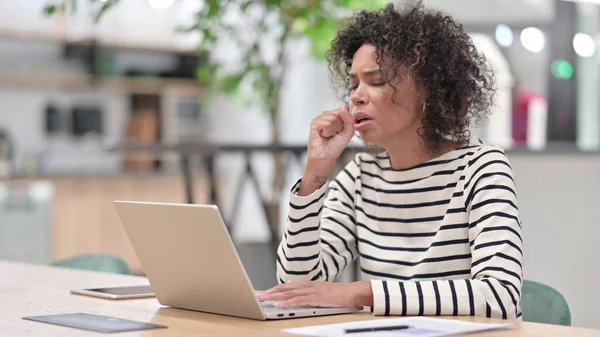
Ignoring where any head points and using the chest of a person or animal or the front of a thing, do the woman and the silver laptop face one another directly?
yes

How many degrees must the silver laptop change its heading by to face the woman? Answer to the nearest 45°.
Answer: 0° — it already faces them

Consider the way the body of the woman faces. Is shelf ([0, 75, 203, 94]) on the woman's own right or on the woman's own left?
on the woman's own right

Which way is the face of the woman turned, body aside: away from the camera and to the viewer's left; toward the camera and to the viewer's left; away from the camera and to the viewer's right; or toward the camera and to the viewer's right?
toward the camera and to the viewer's left

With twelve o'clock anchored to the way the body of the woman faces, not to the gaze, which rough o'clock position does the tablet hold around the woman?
The tablet is roughly at 1 o'clock from the woman.

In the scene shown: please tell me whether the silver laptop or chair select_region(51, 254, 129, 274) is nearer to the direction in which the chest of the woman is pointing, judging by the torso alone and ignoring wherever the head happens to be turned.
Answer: the silver laptop

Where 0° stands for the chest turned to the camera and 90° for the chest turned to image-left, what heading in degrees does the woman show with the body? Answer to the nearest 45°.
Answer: approximately 45°

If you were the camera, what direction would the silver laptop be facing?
facing away from the viewer and to the right of the viewer

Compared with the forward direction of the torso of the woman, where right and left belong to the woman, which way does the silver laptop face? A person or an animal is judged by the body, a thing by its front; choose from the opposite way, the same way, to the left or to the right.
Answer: the opposite way
